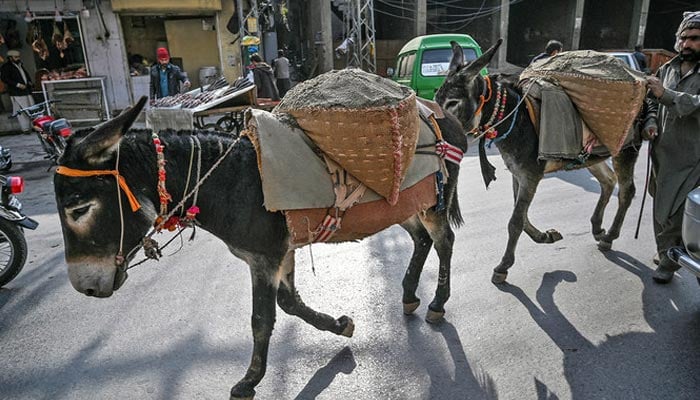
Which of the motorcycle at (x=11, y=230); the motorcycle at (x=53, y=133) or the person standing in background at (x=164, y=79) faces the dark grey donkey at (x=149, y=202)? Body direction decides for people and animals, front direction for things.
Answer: the person standing in background

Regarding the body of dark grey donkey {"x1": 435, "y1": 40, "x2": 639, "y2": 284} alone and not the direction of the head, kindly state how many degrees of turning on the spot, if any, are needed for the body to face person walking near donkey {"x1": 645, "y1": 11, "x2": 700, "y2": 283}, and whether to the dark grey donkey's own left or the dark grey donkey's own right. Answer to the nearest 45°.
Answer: approximately 135° to the dark grey donkey's own left

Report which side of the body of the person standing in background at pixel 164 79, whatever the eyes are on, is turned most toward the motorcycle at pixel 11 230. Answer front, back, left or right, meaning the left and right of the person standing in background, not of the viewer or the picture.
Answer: front

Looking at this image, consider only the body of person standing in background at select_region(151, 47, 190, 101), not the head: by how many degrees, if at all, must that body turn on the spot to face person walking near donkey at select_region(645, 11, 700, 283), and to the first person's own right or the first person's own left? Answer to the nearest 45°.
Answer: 0° — they already face them

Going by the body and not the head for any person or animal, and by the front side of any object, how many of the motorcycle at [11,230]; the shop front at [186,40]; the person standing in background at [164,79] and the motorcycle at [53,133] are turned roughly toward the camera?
2

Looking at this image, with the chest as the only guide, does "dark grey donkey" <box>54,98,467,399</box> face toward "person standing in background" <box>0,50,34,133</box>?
no

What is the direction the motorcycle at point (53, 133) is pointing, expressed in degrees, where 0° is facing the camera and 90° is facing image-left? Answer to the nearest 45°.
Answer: approximately 135°

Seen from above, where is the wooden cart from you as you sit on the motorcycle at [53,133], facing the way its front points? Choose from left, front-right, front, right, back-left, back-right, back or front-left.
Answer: back-right

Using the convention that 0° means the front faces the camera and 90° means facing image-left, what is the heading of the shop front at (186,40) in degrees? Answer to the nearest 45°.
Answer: approximately 0°

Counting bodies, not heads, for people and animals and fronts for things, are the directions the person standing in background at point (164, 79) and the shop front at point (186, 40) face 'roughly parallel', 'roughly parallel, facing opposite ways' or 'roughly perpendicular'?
roughly parallel

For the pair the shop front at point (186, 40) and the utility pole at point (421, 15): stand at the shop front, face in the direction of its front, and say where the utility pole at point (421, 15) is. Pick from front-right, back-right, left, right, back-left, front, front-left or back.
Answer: left

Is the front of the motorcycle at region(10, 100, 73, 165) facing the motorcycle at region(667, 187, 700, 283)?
no

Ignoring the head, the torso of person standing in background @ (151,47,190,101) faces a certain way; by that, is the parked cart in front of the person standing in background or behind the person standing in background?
in front

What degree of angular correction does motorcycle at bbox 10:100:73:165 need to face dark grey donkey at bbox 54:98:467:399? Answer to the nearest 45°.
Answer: approximately 135° to its left

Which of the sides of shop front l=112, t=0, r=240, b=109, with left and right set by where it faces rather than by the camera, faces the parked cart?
front

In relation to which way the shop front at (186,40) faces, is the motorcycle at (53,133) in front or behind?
in front

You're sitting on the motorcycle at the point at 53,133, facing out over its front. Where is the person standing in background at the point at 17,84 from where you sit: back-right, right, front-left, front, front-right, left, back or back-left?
front-right
